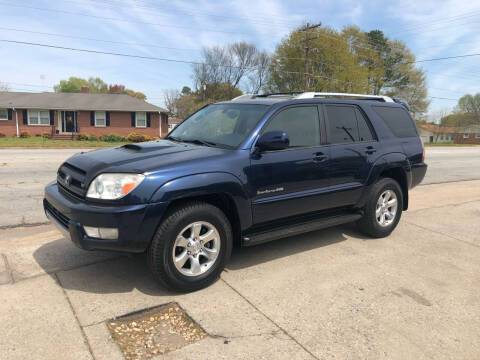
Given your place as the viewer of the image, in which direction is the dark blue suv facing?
facing the viewer and to the left of the viewer

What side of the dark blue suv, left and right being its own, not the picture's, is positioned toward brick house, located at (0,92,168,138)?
right

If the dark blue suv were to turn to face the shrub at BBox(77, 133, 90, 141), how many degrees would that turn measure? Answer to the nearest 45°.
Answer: approximately 90° to its right

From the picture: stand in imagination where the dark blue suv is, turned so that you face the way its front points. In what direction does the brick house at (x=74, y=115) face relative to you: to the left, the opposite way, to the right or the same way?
to the left

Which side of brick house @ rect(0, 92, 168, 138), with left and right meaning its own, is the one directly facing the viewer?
front

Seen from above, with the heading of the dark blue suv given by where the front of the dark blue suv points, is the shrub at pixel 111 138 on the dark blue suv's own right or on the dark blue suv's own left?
on the dark blue suv's own right

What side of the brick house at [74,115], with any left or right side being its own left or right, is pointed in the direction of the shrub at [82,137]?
front

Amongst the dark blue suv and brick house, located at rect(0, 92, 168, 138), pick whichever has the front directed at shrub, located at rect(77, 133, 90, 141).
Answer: the brick house

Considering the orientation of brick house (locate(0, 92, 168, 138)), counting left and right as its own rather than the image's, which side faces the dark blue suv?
front

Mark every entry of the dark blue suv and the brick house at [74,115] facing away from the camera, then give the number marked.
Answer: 0

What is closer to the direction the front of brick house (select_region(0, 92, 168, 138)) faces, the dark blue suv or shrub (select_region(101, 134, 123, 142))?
the dark blue suv
